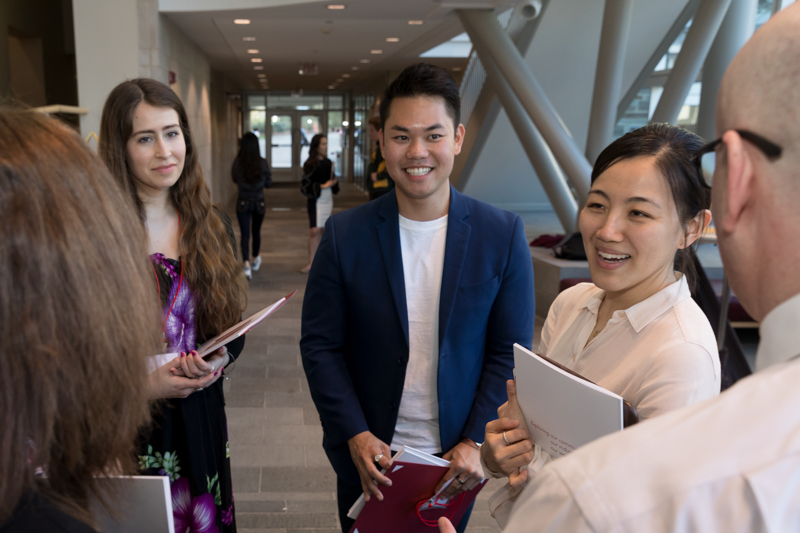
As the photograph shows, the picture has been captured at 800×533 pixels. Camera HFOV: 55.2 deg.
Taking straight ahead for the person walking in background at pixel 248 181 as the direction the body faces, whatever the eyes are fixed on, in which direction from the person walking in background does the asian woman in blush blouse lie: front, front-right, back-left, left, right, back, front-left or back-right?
back

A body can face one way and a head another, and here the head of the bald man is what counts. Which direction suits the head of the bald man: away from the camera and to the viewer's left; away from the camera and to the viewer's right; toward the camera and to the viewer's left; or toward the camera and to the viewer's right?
away from the camera and to the viewer's left

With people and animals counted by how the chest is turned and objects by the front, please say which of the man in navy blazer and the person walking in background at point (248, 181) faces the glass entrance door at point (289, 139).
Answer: the person walking in background

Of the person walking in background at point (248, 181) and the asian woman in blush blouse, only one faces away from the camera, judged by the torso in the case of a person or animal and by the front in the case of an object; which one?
the person walking in background

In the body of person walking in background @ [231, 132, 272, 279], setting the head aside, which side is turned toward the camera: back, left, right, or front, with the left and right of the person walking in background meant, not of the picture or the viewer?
back

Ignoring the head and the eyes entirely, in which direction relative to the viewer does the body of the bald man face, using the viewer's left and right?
facing away from the viewer and to the left of the viewer

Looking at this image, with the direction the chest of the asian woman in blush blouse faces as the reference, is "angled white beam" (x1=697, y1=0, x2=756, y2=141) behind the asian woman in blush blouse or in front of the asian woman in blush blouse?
behind
